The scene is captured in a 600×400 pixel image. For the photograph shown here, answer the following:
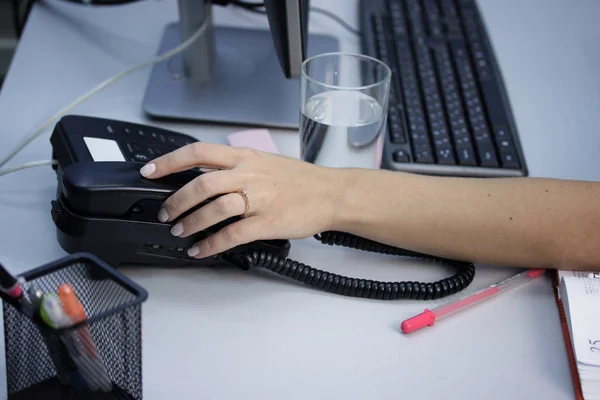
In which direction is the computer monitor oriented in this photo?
to the viewer's right

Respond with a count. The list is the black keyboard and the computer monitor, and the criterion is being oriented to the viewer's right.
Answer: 2

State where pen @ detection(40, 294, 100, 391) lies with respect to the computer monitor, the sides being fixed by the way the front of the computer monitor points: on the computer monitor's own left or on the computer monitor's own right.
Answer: on the computer monitor's own right

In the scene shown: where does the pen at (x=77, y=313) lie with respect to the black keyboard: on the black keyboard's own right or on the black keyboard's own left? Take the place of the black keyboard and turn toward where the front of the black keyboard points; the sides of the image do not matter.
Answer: on the black keyboard's own right
